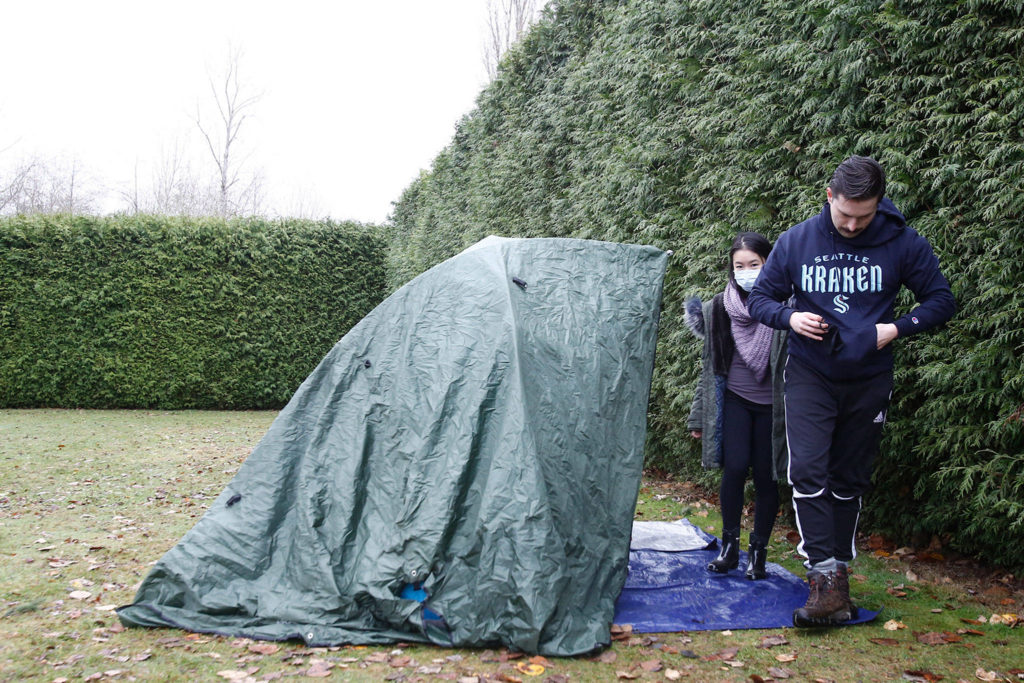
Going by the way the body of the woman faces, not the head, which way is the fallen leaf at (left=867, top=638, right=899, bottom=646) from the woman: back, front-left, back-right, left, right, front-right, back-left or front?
front-left

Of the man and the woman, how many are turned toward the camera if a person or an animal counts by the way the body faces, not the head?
2

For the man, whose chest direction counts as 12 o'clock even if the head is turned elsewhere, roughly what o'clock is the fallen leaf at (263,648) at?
The fallen leaf is roughly at 2 o'clock from the man.

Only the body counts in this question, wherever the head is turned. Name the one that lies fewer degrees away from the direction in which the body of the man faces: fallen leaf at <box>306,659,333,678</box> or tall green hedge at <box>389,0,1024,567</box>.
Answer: the fallen leaf

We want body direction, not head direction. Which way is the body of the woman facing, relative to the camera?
toward the camera

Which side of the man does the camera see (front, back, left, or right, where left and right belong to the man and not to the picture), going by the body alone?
front

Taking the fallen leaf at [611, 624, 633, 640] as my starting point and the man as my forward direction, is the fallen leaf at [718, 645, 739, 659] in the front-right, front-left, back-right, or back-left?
front-right

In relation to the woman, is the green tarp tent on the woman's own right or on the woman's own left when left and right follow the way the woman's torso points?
on the woman's own right

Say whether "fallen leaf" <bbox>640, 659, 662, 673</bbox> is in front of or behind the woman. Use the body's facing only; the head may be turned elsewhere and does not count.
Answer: in front
